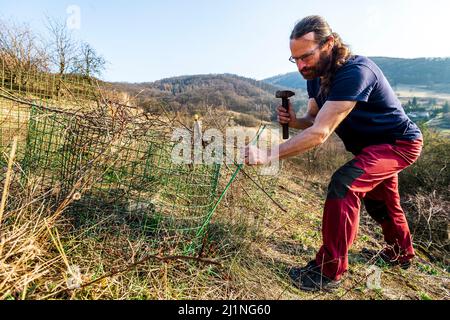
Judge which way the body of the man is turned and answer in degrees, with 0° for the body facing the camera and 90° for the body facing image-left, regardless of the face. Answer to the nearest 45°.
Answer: approximately 90°

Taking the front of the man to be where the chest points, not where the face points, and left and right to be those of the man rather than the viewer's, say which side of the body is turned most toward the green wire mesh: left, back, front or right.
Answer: front

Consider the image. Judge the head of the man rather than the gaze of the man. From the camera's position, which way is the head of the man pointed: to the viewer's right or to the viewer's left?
to the viewer's left
